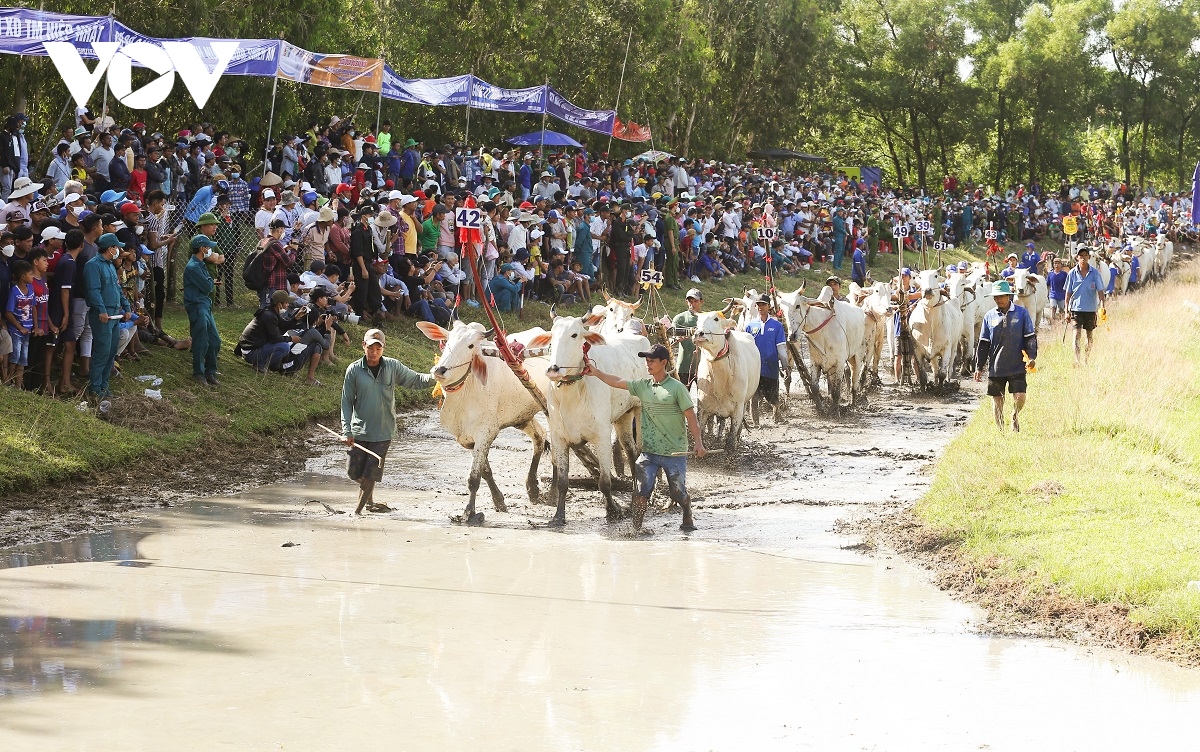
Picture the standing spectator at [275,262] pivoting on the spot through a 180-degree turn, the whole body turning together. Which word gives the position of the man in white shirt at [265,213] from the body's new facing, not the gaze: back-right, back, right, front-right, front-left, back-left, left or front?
right

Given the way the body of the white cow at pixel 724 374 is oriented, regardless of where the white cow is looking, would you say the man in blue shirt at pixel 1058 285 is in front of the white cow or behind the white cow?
behind

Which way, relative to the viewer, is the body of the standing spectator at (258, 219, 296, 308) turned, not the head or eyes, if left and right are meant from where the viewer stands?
facing to the right of the viewer

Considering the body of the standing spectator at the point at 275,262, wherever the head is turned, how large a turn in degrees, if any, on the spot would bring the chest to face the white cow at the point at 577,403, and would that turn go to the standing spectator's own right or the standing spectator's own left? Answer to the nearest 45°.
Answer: approximately 90° to the standing spectator's own right

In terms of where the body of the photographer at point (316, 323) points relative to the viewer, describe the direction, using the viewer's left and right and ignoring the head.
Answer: facing to the right of the viewer

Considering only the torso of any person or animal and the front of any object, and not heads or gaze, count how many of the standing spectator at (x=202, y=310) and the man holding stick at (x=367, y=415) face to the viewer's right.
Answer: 1

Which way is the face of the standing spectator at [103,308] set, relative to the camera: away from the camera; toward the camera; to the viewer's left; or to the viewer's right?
to the viewer's right

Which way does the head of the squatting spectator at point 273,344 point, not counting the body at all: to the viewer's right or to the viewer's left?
to the viewer's right

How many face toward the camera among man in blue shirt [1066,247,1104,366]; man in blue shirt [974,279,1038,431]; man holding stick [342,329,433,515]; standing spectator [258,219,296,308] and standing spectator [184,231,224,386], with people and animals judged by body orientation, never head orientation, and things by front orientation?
3

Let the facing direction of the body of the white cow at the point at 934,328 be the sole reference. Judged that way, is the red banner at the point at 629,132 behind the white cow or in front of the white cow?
behind

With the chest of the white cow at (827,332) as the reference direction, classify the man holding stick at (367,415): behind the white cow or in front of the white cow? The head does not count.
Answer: in front
